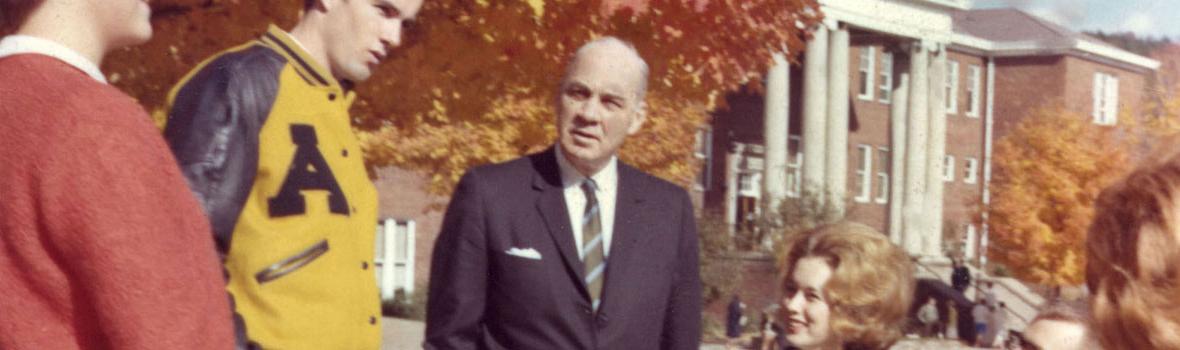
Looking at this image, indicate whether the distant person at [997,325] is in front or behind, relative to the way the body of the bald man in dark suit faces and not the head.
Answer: behind

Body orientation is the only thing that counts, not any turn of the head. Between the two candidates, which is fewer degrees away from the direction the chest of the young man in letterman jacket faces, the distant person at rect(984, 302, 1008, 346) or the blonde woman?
the blonde woman

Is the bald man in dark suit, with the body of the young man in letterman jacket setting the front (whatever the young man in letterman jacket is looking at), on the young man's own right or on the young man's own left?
on the young man's own left

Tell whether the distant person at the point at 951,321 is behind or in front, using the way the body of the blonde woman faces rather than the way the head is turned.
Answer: behind

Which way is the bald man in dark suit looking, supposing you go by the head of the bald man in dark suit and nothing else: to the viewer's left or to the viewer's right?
to the viewer's left

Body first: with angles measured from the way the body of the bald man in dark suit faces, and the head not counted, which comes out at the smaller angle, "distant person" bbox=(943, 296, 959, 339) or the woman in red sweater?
the woman in red sweater

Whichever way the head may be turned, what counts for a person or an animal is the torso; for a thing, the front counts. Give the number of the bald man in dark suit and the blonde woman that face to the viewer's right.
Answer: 0

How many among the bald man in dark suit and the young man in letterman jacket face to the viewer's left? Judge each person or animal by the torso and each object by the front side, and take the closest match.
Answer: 0

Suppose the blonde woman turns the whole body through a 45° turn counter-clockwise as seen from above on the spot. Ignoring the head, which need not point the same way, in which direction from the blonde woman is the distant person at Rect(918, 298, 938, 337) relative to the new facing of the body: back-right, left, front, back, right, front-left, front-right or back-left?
back

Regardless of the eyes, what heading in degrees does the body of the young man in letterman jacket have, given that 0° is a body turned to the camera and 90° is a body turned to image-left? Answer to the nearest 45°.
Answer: approximately 315°
